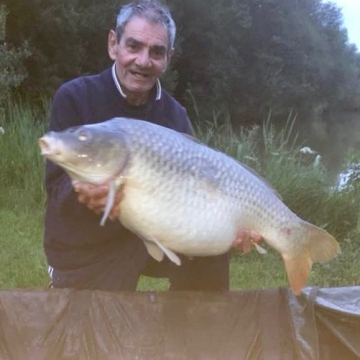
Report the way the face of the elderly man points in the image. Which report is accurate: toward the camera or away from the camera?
toward the camera

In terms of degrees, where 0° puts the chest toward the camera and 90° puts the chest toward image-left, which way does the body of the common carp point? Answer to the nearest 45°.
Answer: approximately 90°
